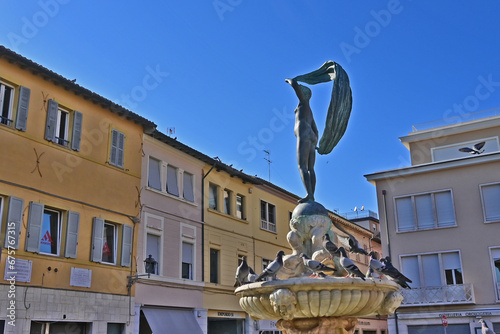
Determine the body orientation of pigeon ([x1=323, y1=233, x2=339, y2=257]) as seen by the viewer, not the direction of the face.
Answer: to the viewer's left

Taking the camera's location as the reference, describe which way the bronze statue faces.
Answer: facing to the left of the viewer

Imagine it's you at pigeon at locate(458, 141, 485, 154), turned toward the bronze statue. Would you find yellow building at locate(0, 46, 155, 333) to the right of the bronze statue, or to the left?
right

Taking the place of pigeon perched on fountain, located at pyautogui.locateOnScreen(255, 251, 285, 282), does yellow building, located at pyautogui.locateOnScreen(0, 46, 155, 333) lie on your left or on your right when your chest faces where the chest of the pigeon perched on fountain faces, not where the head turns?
on your left

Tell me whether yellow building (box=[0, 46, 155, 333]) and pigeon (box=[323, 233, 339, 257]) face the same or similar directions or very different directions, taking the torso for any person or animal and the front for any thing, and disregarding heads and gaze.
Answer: very different directions
